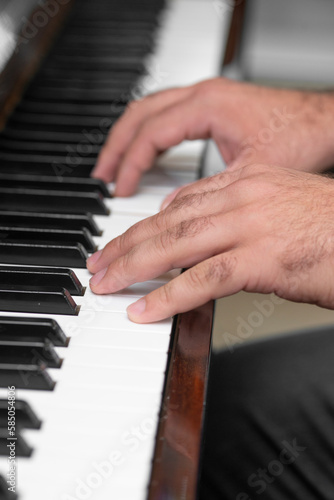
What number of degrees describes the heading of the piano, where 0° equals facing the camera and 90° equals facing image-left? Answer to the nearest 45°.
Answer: approximately 270°
